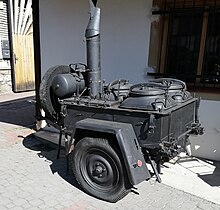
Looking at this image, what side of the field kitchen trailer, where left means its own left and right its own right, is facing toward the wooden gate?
front

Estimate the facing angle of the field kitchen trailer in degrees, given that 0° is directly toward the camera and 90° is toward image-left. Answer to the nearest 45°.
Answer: approximately 135°
